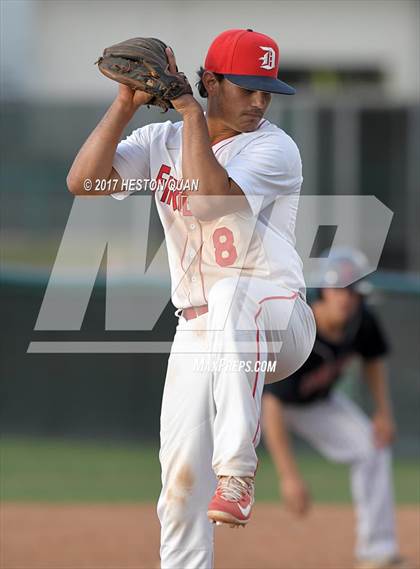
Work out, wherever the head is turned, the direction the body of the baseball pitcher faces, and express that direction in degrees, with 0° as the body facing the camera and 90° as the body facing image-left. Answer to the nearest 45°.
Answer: approximately 45°

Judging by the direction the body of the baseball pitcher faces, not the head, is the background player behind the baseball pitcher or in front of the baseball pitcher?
behind
